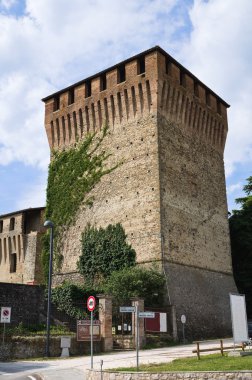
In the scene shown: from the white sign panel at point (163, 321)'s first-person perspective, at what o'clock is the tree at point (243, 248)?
The tree is roughly at 7 o'clock from the white sign panel.

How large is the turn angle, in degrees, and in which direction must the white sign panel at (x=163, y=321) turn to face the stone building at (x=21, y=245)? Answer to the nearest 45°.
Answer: approximately 135° to its right

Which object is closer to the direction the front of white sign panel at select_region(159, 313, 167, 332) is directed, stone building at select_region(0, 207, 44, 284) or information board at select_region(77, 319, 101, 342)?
the information board

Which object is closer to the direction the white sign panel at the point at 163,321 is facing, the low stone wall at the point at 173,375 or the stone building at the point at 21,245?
the low stone wall

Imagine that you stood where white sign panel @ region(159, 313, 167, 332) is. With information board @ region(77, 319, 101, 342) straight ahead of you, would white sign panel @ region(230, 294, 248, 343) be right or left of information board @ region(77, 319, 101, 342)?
left

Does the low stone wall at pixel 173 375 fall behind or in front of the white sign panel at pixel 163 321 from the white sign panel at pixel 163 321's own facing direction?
in front

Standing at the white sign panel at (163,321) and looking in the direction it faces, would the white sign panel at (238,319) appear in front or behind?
in front

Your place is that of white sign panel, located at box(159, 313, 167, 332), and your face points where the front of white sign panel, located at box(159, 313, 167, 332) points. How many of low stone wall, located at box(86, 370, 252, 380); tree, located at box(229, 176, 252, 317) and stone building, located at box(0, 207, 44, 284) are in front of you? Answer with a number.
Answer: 1

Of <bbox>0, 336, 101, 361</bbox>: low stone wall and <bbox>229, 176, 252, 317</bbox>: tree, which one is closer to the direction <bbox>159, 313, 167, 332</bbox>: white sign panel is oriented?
the low stone wall

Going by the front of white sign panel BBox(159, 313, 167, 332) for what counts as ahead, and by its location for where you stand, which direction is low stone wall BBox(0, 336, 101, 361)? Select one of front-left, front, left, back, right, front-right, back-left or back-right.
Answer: front-right

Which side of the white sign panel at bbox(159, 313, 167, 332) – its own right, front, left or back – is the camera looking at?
front
